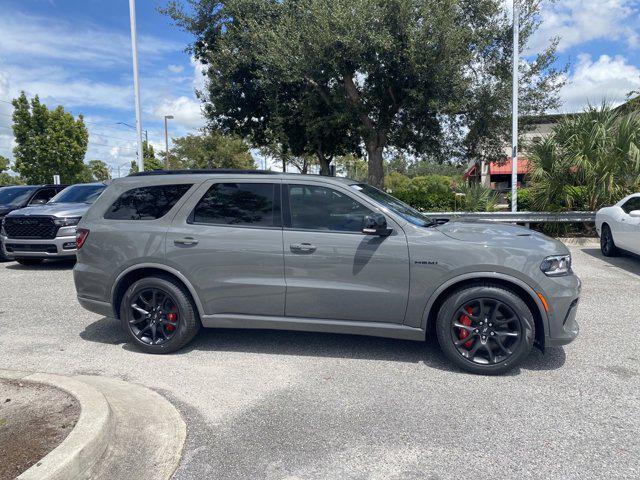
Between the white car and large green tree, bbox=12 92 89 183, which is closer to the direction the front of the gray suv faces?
the white car

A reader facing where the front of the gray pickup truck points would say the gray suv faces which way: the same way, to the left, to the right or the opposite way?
to the left

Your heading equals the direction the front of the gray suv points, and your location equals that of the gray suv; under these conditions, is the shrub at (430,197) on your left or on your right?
on your left

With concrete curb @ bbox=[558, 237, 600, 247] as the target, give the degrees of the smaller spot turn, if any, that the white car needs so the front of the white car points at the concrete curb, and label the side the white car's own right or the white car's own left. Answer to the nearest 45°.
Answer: approximately 45° to the white car's own right

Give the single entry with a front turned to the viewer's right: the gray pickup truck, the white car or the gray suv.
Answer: the gray suv

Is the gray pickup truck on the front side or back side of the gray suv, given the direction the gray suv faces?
on the back side

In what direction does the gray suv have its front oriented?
to the viewer's right

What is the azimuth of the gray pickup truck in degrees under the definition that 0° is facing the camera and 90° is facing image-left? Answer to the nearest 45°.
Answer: approximately 45°

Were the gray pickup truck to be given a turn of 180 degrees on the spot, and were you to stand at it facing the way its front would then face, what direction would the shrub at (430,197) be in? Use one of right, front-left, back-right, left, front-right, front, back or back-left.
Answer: front-right

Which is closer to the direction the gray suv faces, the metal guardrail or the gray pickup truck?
the metal guardrail
